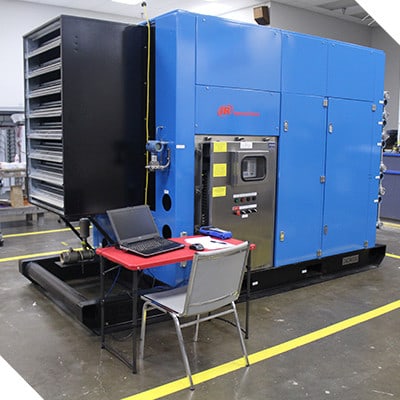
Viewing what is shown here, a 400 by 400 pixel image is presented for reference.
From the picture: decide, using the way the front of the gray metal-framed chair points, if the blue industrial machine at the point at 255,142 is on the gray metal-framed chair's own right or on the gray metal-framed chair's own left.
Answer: on the gray metal-framed chair's own right

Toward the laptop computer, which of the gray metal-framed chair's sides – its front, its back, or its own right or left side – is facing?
front

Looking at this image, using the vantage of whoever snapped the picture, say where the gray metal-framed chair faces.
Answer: facing away from the viewer and to the left of the viewer

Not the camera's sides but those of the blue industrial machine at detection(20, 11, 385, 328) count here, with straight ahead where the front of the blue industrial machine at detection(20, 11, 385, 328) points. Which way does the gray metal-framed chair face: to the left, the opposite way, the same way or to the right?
the opposite way

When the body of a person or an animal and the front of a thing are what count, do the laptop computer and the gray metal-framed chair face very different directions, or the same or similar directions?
very different directions

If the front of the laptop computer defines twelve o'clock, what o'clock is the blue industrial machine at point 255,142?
The blue industrial machine is roughly at 9 o'clock from the laptop computer.

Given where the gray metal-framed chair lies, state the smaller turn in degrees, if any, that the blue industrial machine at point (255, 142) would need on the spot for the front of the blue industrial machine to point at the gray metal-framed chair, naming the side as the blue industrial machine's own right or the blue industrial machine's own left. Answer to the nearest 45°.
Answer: approximately 45° to the blue industrial machine's own right

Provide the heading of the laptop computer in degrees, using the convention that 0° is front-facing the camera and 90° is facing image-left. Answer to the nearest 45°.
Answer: approximately 315°

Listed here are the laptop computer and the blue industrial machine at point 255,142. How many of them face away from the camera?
0

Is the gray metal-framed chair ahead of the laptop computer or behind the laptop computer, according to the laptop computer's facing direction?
ahead
